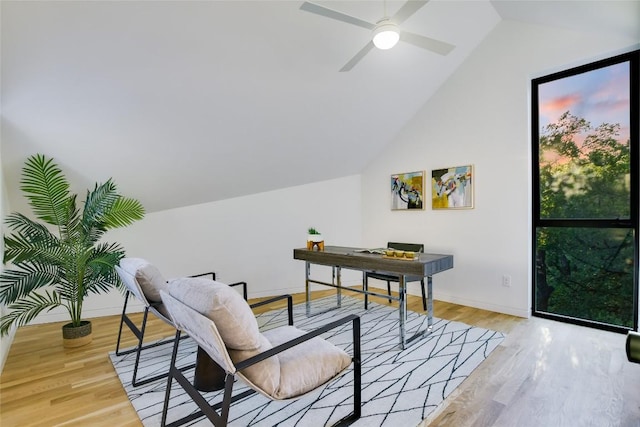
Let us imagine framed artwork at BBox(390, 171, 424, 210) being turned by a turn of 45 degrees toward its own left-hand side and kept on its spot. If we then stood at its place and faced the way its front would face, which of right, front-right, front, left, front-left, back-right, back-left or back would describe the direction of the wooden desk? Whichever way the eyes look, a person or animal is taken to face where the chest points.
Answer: front

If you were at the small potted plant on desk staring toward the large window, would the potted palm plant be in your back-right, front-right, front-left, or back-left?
back-right

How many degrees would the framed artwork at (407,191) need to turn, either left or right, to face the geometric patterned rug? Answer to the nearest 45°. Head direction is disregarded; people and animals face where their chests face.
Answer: approximately 45° to its left

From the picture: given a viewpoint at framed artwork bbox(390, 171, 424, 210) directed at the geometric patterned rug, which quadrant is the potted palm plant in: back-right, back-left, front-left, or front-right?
front-right

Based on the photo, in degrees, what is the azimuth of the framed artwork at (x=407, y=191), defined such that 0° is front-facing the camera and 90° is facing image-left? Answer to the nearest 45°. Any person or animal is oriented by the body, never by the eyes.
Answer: approximately 45°

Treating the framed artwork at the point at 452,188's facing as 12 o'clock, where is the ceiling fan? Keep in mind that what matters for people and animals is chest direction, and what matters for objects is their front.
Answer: The ceiling fan is roughly at 11 o'clock from the framed artwork.

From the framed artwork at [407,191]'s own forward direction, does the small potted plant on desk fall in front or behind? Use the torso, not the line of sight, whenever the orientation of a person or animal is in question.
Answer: in front

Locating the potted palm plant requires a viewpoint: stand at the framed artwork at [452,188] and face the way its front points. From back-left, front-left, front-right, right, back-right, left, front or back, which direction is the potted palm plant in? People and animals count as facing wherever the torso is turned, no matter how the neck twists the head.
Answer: front

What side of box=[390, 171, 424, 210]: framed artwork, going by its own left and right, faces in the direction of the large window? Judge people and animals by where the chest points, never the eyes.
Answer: left

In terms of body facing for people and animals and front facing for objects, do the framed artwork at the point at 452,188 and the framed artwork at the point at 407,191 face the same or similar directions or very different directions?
same or similar directions

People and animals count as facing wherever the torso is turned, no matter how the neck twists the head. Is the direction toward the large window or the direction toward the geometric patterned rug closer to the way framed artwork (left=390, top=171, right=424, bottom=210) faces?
the geometric patterned rug

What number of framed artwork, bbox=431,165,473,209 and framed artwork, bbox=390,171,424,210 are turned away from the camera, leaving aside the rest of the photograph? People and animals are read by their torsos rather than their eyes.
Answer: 0

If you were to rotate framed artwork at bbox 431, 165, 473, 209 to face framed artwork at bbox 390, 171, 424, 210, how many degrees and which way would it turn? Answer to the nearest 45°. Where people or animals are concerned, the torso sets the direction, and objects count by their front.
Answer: approximately 90° to its right
